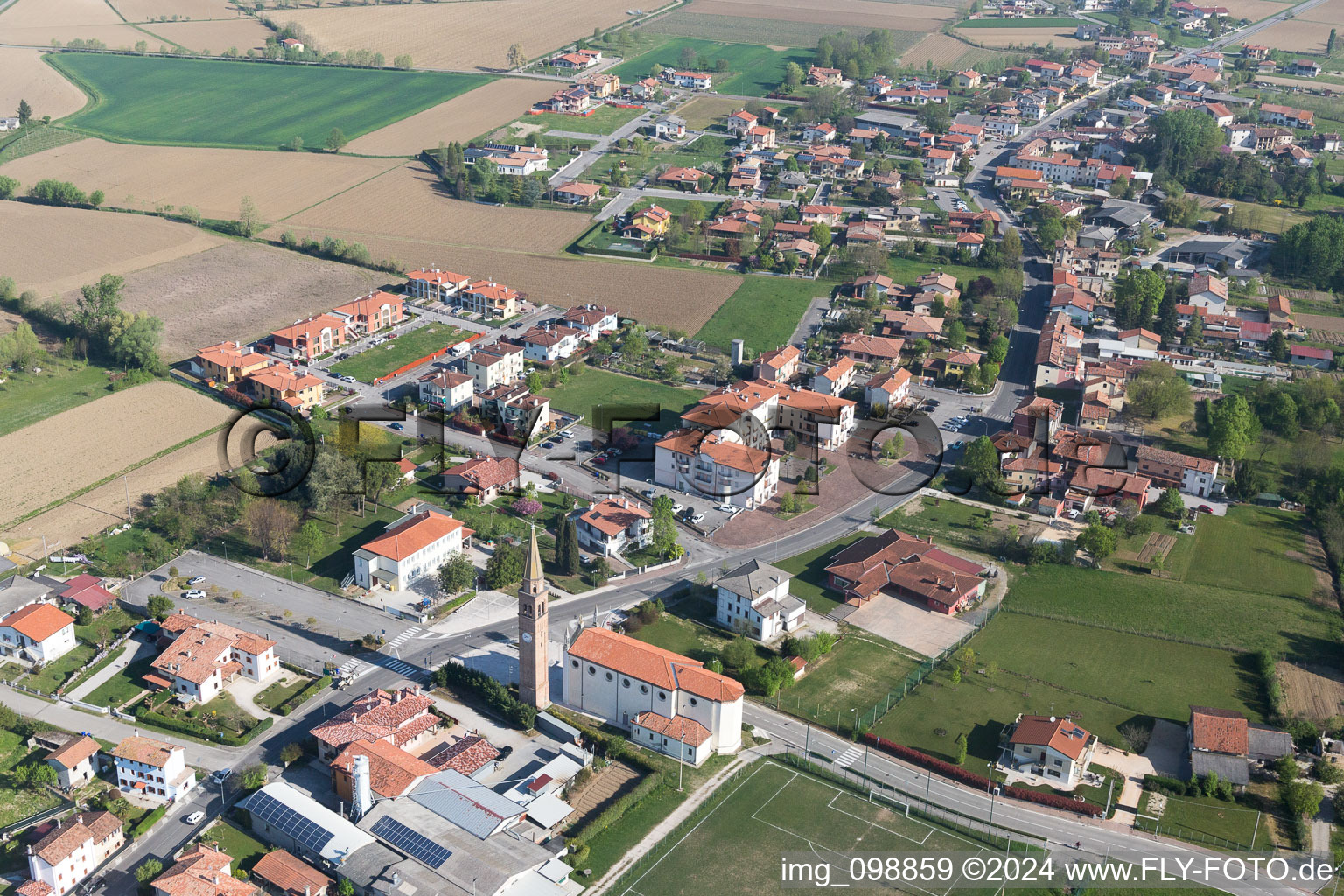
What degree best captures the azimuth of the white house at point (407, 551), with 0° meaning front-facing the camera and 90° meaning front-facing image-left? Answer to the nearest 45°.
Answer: approximately 315°

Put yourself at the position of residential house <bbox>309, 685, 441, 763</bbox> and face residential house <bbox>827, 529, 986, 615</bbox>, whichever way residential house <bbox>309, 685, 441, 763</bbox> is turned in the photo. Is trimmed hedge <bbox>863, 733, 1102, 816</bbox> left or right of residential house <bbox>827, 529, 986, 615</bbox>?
right

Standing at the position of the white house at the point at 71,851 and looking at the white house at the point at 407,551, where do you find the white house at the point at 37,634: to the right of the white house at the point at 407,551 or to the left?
left

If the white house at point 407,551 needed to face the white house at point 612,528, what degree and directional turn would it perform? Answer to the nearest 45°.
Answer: approximately 45° to its left

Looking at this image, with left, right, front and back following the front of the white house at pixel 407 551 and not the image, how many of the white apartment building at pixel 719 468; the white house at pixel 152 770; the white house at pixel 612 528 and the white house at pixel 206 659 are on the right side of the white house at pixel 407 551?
2

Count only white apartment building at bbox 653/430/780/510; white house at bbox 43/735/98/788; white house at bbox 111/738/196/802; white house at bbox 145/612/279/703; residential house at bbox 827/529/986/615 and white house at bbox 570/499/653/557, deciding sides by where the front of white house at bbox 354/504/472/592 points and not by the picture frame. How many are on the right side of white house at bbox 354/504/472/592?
3

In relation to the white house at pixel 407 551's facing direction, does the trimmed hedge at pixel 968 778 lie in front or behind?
in front

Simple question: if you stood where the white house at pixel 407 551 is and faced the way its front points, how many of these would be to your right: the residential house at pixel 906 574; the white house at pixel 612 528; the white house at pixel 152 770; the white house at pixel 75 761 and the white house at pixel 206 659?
3

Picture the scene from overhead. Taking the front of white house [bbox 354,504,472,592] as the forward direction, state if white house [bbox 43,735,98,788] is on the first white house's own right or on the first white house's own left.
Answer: on the first white house's own right
